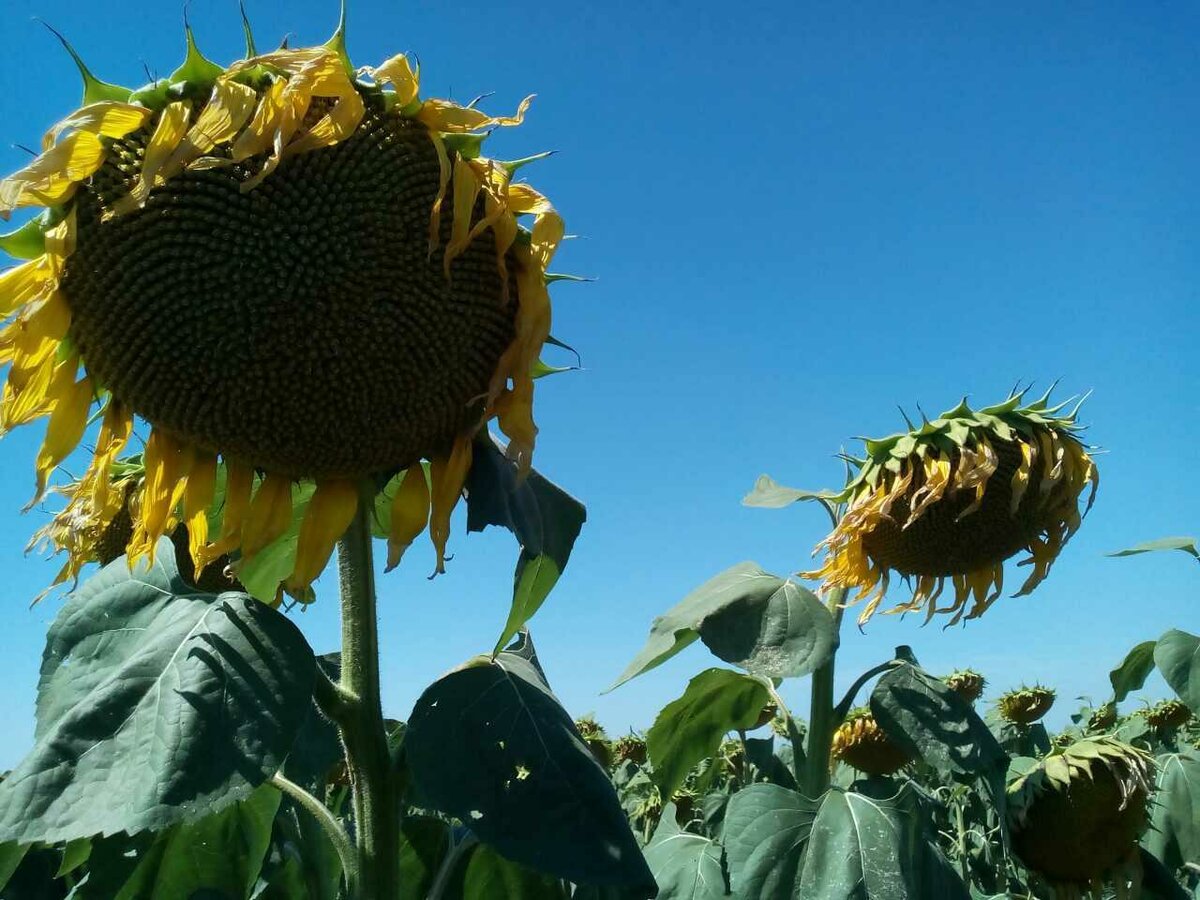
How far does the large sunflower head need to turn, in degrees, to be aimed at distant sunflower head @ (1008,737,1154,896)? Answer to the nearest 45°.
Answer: approximately 135° to its left

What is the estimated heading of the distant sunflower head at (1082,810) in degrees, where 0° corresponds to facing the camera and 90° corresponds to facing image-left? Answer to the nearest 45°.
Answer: approximately 0°

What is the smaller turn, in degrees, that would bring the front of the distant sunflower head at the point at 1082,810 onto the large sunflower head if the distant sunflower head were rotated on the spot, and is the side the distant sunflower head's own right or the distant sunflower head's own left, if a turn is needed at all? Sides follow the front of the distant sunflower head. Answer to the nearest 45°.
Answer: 0° — it already faces it

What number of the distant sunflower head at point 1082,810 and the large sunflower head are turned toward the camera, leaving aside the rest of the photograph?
2

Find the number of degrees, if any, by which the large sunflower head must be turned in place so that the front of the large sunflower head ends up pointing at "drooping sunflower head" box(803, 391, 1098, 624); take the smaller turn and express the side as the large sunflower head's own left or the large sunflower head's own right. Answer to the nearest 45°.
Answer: approximately 135° to the large sunflower head's own left

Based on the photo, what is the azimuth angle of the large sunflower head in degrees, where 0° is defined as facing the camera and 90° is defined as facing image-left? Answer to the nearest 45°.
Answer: approximately 0°
